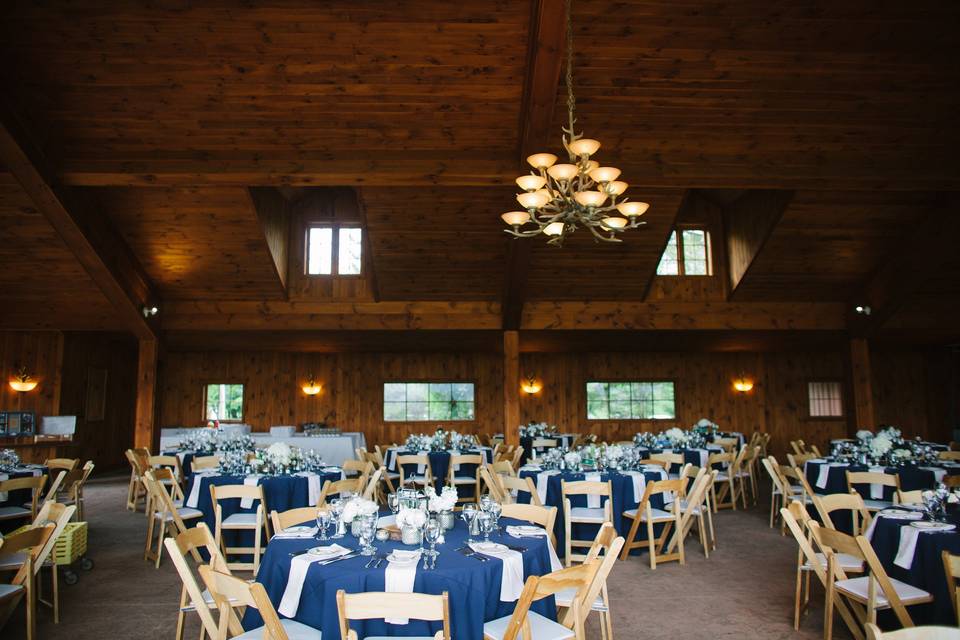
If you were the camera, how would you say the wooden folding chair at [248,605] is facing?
facing away from the viewer and to the right of the viewer

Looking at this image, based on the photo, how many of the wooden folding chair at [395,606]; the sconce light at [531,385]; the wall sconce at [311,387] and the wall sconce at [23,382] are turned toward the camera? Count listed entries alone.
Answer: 3

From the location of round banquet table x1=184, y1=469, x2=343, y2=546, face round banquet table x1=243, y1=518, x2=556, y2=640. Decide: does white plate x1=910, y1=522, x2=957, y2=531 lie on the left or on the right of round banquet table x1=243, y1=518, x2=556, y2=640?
left

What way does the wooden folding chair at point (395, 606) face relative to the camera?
away from the camera

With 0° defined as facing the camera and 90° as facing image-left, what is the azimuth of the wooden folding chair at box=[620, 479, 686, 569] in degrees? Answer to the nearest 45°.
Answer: approximately 135°

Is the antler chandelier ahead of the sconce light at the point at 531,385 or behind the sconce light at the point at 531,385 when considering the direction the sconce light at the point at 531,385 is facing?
ahead

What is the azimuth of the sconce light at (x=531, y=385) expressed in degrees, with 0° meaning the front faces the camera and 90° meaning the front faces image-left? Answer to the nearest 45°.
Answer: approximately 0°

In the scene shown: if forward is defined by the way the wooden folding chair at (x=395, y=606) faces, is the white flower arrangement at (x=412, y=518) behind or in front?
in front

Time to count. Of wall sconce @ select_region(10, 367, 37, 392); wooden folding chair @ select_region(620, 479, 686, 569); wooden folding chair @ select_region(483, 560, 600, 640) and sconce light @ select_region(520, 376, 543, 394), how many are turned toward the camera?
2

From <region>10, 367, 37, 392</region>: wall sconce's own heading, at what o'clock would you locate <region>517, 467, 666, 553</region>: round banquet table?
The round banquet table is roughly at 11 o'clock from the wall sconce.

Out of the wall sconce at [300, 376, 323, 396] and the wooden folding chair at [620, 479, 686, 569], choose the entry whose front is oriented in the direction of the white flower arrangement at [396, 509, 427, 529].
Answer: the wall sconce

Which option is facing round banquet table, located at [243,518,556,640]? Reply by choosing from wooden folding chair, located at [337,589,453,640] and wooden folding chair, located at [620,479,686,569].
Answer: wooden folding chair, located at [337,589,453,640]
